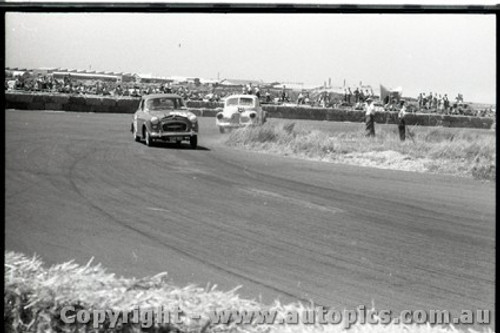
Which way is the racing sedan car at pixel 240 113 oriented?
toward the camera
